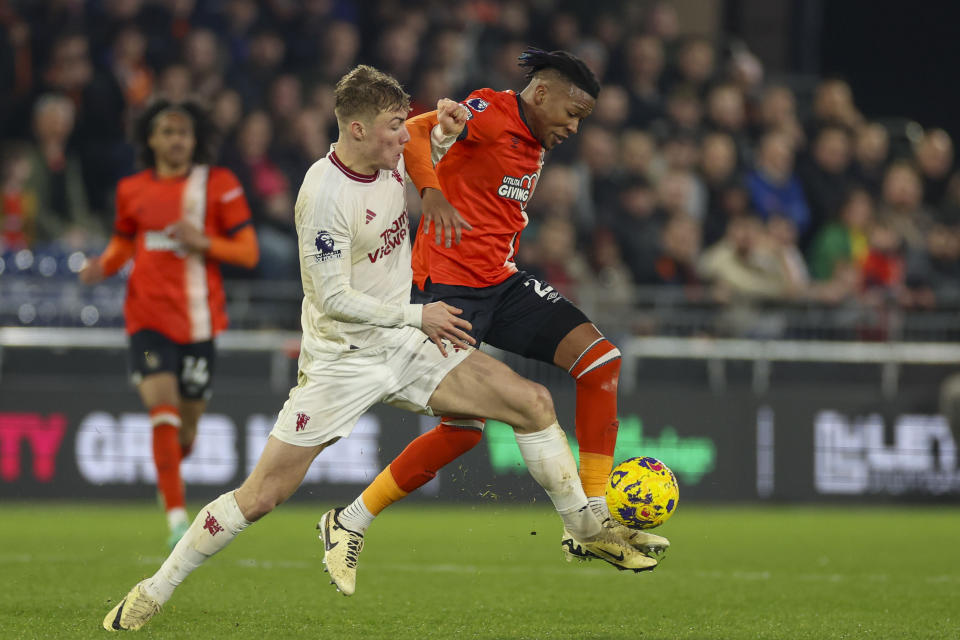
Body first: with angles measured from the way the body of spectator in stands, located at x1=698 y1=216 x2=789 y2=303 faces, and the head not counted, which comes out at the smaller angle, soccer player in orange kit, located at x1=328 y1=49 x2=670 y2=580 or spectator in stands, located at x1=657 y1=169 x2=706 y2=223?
the soccer player in orange kit

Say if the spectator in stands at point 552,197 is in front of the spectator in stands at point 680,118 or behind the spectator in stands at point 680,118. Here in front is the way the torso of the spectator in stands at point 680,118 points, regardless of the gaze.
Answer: in front

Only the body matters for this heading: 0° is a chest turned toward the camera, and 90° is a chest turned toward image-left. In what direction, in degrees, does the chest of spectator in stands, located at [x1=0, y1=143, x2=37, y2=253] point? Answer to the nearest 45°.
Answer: approximately 0°

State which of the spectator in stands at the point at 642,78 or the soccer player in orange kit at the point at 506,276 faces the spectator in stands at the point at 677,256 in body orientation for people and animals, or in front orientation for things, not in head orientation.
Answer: the spectator in stands at the point at 642,78

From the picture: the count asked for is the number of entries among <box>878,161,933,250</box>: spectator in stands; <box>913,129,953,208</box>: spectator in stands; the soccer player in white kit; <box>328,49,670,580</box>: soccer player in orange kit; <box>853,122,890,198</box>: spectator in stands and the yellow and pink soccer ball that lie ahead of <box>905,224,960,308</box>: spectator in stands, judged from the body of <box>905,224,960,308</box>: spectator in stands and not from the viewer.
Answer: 3

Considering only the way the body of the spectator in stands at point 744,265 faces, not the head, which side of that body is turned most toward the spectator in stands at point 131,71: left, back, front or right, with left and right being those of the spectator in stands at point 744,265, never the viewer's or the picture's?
right

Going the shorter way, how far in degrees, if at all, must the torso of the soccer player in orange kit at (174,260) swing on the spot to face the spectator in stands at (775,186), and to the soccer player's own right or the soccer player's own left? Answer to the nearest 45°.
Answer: approximately 135° to the soccer player's own left

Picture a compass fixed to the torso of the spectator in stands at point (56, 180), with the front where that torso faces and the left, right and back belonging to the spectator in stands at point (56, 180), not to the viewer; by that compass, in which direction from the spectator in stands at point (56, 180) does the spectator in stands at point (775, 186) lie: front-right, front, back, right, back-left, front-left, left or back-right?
left

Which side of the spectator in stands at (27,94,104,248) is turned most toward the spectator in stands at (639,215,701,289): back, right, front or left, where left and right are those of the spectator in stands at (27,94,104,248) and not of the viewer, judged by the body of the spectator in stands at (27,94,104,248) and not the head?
left
